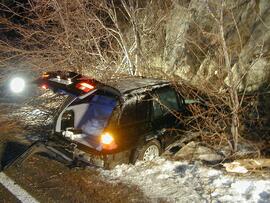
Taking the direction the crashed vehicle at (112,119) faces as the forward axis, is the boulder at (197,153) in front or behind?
in front

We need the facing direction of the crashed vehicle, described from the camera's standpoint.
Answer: facing away from the viewer and to the right of the viewer
